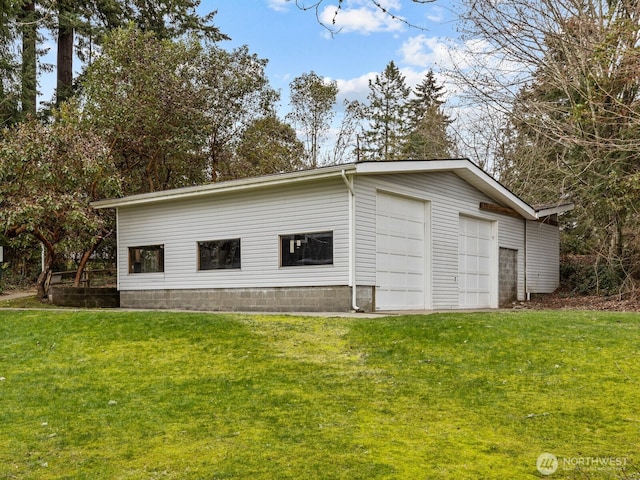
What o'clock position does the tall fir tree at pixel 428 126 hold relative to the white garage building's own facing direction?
The tall fir tree is roughly at 8 o'clock from the white garage building.

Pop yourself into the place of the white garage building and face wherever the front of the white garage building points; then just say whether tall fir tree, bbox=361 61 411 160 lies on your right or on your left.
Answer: on your left

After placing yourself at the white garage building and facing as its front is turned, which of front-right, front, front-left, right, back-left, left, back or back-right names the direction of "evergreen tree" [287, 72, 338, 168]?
back-left

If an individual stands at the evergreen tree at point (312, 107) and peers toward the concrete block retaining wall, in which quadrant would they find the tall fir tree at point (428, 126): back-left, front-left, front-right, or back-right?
back-left

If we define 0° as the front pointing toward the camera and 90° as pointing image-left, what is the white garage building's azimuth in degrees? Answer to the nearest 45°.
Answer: approximately 315°
